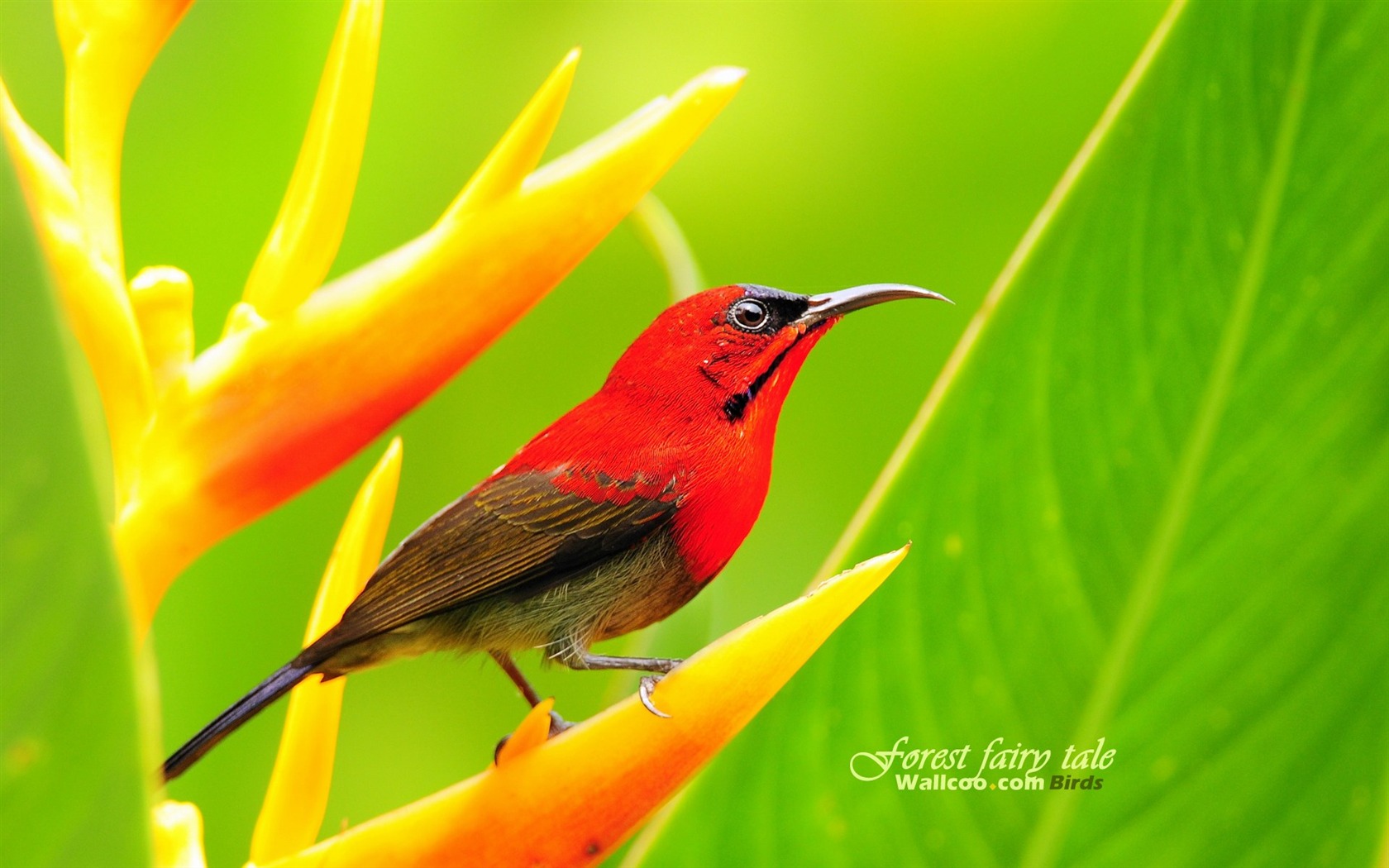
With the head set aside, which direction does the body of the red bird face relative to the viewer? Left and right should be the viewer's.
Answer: facing to the right of the viewer
